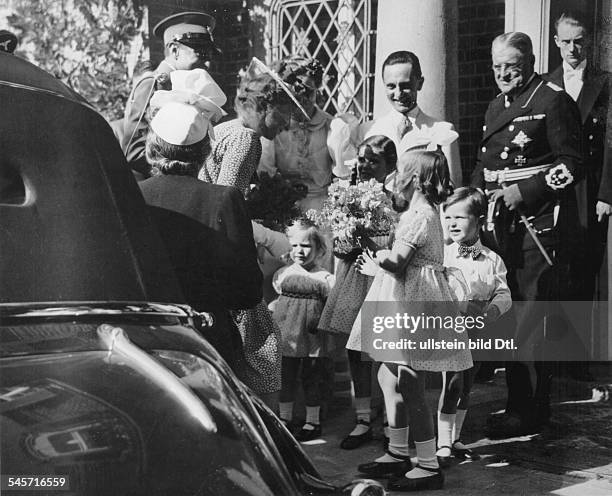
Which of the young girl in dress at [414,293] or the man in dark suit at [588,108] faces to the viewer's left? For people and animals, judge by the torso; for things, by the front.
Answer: the young girl in dress

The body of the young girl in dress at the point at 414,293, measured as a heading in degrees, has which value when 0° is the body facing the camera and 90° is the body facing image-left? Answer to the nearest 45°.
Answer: approximately 90°

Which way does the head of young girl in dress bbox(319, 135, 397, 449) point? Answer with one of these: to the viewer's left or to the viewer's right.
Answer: to the viewer's left

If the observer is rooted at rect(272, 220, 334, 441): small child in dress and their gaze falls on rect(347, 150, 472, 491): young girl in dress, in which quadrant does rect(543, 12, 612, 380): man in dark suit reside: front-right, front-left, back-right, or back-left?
front-left

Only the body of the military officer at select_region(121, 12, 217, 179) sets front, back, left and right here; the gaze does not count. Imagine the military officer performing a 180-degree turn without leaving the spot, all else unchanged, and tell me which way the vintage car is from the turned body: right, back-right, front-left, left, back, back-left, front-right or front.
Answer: left

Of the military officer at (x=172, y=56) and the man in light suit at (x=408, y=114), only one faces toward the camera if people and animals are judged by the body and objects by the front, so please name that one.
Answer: the man in light suit

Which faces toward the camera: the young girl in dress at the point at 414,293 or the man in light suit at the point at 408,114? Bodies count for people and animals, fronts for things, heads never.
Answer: the man in light suit

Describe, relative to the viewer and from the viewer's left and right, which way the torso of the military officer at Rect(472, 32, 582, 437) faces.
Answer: facing the viewer and to the left of the viewer

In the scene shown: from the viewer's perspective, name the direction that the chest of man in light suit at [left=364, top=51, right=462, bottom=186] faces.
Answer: toward the camera

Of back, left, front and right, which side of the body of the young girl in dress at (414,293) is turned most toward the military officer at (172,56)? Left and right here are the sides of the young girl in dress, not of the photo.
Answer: front

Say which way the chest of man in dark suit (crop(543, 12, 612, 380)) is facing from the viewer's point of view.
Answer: toward the camera

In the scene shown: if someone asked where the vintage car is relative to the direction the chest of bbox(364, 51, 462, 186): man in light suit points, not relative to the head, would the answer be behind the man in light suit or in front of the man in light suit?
in front

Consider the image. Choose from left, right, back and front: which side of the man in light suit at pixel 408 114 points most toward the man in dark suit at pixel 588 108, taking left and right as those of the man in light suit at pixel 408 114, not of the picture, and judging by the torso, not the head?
left

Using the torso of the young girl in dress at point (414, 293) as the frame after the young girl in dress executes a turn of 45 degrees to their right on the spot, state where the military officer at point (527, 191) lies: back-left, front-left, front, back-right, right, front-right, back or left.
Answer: right
